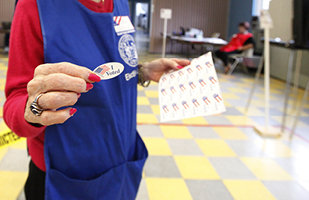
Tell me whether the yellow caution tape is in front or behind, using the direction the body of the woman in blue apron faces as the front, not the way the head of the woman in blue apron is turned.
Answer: behind

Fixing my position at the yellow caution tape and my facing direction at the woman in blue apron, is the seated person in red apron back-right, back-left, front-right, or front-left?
back-left

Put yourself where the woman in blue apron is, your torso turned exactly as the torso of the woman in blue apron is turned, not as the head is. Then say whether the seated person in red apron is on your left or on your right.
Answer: on your left

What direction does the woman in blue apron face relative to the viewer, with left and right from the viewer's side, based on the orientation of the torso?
facing the viewer and to the right of the viewer

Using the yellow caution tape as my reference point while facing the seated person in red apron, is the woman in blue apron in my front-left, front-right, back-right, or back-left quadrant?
back-right
